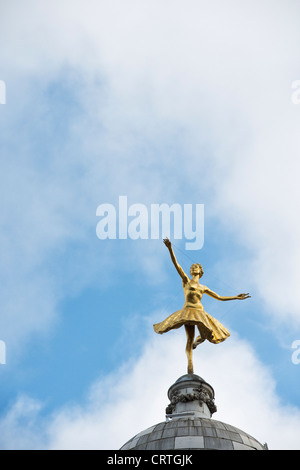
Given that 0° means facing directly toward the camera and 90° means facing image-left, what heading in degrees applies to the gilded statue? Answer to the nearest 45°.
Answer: approximately 0°
